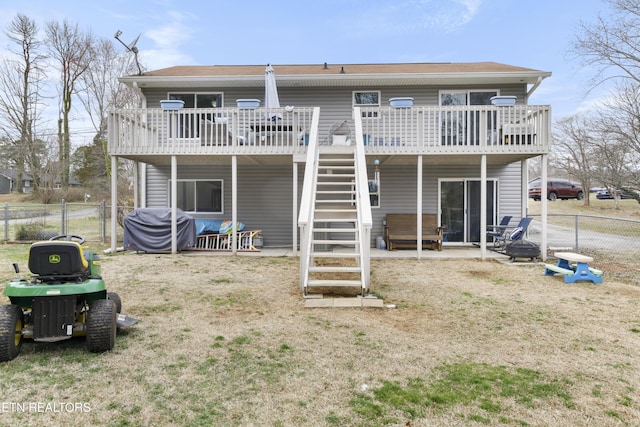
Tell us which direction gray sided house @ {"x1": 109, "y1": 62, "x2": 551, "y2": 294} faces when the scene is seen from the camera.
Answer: facing away from the viewer

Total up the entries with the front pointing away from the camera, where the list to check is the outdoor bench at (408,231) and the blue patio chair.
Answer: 0

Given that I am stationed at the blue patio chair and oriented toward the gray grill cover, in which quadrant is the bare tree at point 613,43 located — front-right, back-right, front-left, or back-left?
back-right

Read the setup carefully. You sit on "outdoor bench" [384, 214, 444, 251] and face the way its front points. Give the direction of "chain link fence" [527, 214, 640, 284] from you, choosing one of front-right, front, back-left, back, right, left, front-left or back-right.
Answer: left

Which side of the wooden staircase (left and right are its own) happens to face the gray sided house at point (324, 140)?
back

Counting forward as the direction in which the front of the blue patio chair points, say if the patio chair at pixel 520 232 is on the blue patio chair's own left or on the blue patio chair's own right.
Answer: on the blue patio chair's own left

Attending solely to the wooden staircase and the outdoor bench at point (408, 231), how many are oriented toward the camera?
2

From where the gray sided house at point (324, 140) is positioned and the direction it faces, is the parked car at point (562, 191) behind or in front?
in front

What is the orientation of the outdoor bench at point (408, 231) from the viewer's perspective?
toward the camera

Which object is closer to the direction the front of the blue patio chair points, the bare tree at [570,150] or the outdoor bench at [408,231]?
the outdoor bench

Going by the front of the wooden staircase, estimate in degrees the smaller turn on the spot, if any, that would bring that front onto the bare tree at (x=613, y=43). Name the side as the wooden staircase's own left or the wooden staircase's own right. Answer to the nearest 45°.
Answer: approximately 135° to the wooden staircase's own left
